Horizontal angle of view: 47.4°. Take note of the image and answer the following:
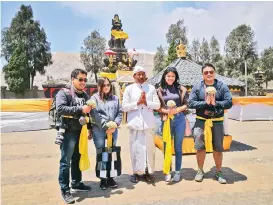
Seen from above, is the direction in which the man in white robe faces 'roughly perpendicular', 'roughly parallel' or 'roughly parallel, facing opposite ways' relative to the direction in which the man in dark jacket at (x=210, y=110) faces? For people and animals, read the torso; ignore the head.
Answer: roughly parallel

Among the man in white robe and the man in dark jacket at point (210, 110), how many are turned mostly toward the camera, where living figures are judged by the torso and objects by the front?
2

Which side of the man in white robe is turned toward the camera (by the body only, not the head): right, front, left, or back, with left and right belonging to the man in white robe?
front

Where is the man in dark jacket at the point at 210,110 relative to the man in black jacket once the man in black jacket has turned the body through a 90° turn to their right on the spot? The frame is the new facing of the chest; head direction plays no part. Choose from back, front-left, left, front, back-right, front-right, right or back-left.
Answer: back-left

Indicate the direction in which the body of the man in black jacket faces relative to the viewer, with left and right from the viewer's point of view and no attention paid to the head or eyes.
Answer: facing the viewer and to the right of the viewer

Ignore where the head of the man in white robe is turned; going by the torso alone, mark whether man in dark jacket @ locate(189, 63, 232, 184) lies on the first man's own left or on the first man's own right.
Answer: on the first man's own left

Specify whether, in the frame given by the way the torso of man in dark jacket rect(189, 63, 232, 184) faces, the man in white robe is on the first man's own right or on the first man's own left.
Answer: on the first man's own right

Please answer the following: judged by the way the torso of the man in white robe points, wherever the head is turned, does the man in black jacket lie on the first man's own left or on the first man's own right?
on the first man's own right

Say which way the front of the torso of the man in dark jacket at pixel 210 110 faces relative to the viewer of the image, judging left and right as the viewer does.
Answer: facing the viewer
